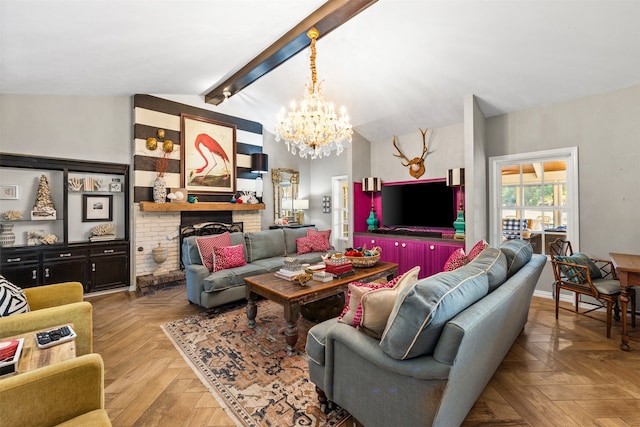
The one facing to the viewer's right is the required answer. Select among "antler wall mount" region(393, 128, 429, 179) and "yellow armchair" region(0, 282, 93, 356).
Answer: the yellow armchair

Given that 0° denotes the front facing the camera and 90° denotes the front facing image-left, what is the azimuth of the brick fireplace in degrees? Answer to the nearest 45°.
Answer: approximately 0°

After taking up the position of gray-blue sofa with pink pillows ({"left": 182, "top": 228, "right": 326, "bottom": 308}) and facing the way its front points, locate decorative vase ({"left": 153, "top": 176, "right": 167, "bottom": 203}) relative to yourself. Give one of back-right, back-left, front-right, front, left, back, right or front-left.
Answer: back

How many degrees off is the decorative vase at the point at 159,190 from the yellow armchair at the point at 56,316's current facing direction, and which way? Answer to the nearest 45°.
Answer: approximately 45° to its left

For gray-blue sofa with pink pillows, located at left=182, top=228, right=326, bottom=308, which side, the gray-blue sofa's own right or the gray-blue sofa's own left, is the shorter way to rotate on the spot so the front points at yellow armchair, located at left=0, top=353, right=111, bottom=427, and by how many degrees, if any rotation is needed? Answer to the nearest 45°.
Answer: approximately 45° to the gray-blue sofa's own right

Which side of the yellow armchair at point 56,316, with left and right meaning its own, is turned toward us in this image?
right

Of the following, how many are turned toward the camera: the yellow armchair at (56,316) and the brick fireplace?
1

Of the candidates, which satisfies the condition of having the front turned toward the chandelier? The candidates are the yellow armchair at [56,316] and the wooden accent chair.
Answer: the yellow armchair

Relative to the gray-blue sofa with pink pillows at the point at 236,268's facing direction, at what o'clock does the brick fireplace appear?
The brick fireplace is roughly at 6 o'clock from the gray-blue sofa with pink pillows.

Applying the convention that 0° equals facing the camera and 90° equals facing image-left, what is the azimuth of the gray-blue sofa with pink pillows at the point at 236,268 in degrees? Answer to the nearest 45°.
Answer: approximately 315°
